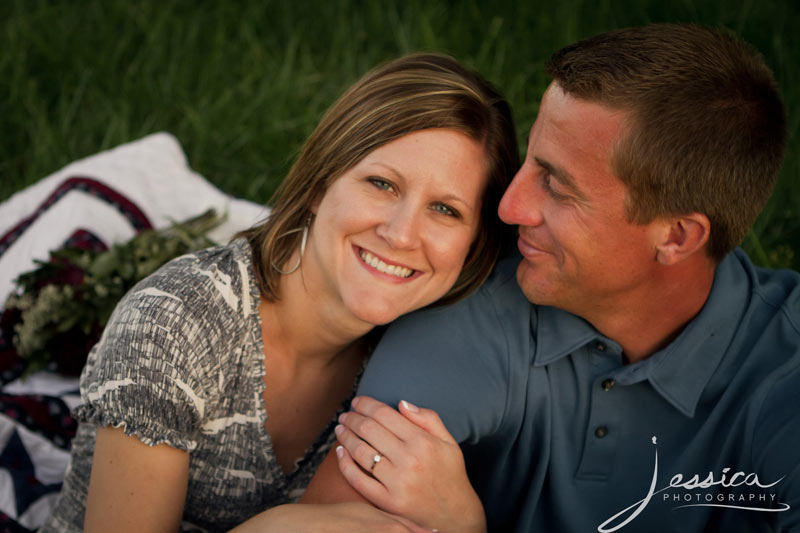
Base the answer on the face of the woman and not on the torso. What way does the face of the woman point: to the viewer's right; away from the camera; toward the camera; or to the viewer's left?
toward the camera

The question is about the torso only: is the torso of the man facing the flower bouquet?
no

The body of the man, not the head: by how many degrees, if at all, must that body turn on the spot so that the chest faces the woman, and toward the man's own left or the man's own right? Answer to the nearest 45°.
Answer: approximately 45° to the man's own right

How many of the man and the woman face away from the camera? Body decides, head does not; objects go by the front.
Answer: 0

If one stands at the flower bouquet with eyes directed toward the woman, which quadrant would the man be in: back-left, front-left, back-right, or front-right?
front-left

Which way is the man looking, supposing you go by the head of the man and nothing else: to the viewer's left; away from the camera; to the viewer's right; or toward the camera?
to the viewer's left

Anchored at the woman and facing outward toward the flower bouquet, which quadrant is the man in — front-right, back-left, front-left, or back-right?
back-right

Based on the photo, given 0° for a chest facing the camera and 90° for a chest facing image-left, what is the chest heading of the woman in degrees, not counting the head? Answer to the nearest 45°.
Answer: approximately 315°

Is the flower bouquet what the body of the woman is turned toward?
no

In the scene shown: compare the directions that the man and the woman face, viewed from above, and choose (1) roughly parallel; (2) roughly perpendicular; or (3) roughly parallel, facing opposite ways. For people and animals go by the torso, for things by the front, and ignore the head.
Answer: roughly perpendicular

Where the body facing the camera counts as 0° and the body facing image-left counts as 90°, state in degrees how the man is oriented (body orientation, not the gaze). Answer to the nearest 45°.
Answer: approximately 45°
